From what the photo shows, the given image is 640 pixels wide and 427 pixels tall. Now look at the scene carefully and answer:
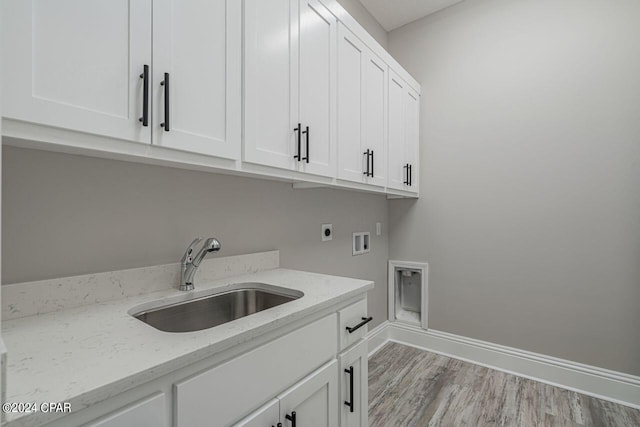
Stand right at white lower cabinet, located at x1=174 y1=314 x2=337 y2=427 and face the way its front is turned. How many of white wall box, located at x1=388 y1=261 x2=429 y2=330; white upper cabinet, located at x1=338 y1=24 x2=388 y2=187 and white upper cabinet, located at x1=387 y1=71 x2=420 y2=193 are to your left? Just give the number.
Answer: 3

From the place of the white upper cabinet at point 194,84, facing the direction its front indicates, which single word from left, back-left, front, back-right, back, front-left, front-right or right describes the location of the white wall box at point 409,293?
left

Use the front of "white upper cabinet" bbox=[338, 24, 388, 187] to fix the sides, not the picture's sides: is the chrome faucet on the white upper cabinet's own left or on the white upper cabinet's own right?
on the white upper cabinet's own right

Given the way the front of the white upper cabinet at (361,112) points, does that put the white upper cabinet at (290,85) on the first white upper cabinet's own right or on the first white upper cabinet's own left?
on the first white upper cabinet's own right

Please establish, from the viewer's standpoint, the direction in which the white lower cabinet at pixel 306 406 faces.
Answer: facing the viewer and to the right of the viewer

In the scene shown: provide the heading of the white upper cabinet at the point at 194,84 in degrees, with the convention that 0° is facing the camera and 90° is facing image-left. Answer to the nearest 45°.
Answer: approximately 315°

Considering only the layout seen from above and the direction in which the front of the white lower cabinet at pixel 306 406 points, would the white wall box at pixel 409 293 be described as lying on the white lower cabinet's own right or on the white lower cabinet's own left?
on the white lower cabinet's own left

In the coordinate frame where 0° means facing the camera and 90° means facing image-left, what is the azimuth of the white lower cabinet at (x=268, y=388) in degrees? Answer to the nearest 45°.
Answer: approximately 315°

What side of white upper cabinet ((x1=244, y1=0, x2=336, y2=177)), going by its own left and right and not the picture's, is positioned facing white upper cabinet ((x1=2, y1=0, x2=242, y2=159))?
right
